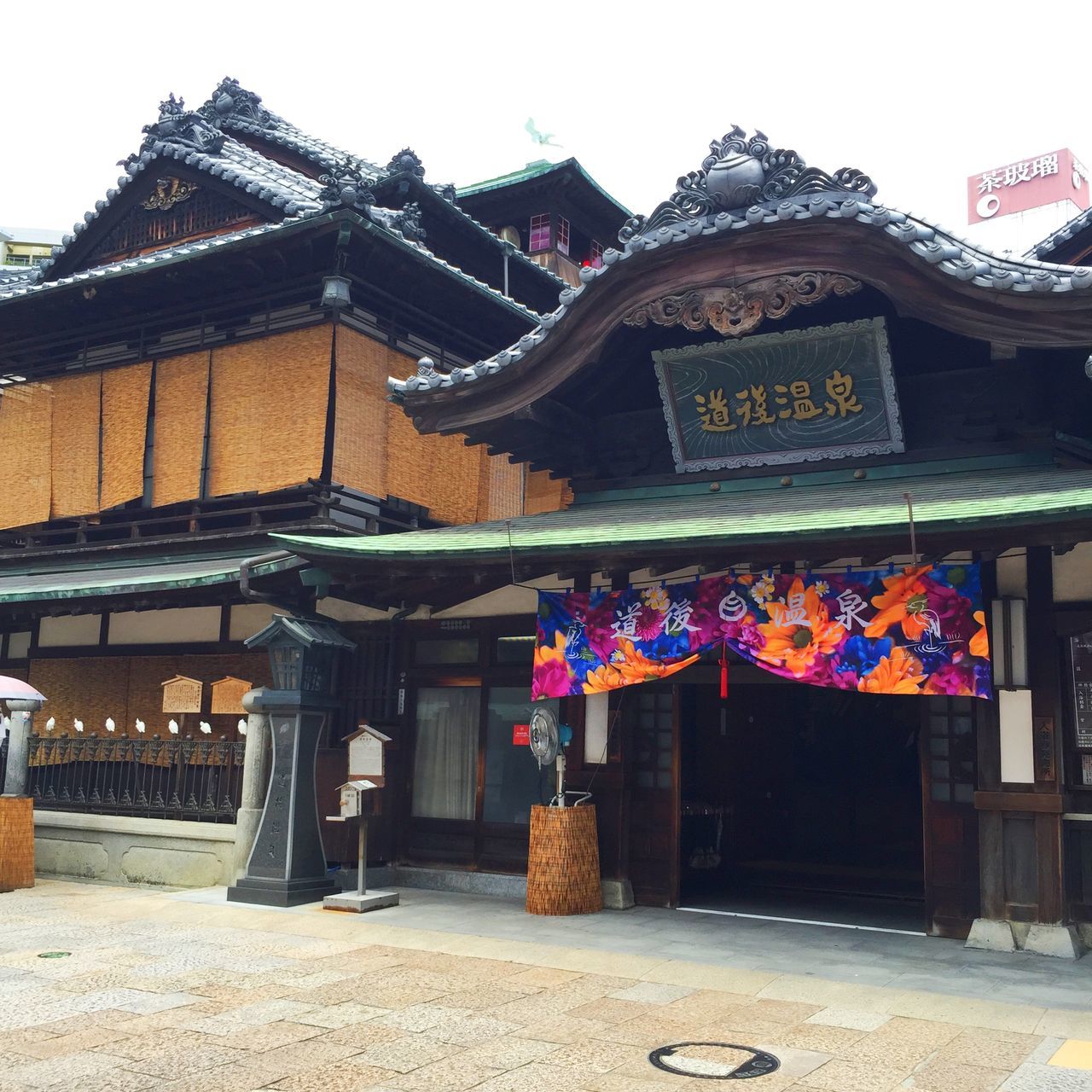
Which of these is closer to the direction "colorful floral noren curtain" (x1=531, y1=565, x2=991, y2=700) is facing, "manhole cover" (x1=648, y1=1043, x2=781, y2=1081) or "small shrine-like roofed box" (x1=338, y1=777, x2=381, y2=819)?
the manhole cover

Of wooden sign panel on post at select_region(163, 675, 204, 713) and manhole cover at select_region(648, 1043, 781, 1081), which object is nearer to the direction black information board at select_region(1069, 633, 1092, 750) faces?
the manhole cover

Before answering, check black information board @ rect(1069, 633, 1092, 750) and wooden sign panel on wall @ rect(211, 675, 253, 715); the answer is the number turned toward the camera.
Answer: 2

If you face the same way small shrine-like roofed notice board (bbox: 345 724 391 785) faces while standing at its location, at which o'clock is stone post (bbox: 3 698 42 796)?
The stone post is roughly at 4 o'clock from the small shrine-like roofed notice board.

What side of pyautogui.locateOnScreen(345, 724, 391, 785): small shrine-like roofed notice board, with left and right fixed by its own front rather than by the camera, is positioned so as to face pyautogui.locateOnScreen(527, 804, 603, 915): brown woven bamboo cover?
left

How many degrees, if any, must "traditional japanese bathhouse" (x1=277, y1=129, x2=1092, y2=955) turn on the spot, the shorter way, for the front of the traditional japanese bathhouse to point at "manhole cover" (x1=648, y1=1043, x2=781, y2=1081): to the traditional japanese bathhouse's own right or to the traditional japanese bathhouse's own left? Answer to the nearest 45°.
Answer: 0° — it already faces it
